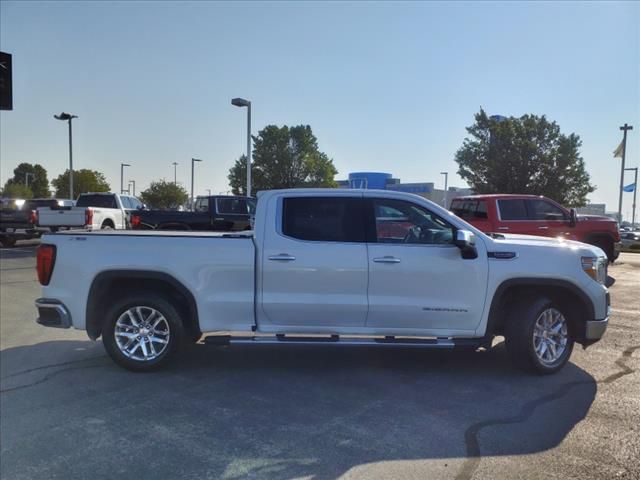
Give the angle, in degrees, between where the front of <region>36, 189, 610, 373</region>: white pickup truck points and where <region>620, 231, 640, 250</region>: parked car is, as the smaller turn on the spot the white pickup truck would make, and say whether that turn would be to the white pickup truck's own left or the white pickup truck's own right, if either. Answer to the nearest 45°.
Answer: approximately 45° to the white pickup truck's own left

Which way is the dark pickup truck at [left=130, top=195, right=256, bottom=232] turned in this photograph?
to the viewer's right

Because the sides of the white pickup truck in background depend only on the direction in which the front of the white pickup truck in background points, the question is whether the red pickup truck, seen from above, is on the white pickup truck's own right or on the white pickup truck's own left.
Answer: on the white pickup truck's own right

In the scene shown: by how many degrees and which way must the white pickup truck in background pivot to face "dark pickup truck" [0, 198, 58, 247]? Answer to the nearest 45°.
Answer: approximately 135° to its left

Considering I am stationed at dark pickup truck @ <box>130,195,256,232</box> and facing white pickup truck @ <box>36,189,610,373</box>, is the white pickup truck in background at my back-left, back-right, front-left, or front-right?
back-right

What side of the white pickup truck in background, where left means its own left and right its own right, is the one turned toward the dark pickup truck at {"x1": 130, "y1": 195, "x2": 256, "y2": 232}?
right

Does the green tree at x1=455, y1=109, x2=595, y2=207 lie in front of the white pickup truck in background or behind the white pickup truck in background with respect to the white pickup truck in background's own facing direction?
in front

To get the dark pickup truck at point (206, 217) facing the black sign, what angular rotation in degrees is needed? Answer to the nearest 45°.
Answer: approximately 135° to its right

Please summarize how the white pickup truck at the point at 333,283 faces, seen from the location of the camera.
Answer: facing to the right of the viewer

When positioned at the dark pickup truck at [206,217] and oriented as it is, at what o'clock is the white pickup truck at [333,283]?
The white pickup truck is roughly at 3 o'clock from the dark pickup truck.

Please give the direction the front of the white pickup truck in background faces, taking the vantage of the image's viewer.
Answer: facing away from the viewer and to the right of the viewer

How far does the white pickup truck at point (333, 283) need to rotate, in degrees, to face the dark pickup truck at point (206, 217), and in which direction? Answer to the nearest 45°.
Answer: approximately 90° to its left

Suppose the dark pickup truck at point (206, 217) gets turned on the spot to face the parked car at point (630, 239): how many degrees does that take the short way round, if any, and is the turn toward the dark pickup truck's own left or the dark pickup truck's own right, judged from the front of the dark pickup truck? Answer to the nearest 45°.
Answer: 0° — it already faces it

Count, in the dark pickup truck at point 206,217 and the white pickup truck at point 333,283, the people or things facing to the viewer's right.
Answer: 2

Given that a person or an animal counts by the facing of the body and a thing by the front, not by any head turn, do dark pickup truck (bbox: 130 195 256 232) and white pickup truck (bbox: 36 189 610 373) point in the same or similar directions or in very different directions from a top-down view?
same or similar directions

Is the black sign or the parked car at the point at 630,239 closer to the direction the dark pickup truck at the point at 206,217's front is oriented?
the parked car

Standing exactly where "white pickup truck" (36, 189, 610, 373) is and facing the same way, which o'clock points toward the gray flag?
The gray flag is roughly at 10 o'clock from the white pickup truck.
